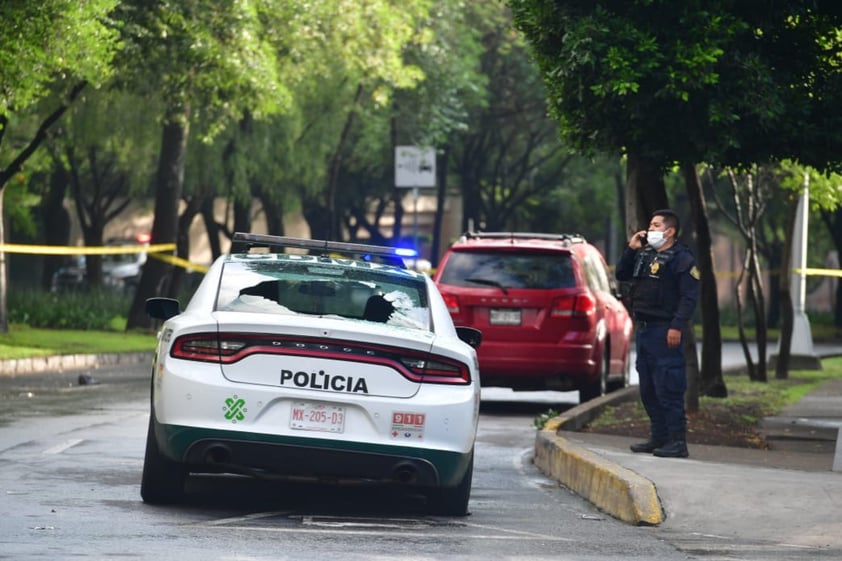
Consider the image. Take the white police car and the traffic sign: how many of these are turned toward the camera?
1

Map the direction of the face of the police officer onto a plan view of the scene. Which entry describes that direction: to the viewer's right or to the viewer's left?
to the viewer's left

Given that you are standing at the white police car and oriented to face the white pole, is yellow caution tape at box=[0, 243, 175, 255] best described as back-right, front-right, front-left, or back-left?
front-left

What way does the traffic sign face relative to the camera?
toward the camera

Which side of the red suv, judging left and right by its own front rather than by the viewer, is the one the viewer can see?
back

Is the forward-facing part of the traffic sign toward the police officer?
yes

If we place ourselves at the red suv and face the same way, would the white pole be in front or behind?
in front

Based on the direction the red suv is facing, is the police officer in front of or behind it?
behind

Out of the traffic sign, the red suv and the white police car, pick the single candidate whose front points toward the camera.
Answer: the traffic sign

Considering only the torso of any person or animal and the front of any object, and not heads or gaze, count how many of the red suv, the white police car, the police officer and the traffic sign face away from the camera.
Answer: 2

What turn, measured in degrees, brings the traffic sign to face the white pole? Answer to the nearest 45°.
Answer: approximately 45° to its left

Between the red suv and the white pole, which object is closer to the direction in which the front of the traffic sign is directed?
the red suv

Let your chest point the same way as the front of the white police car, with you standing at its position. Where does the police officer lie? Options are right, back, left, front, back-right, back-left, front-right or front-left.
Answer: front-right

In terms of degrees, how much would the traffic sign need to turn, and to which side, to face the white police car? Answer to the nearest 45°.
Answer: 0° — it already faces it

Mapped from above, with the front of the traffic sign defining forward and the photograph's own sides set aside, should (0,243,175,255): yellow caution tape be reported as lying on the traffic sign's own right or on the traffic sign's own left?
on the traffic sign's own right

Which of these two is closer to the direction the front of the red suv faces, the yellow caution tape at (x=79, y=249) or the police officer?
the yellow caution tape

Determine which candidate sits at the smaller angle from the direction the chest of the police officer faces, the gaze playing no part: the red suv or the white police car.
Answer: the white police car

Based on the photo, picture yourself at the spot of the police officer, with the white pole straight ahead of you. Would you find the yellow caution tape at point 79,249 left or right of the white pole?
left

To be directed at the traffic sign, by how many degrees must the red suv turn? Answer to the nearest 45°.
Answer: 0° — it already faces it

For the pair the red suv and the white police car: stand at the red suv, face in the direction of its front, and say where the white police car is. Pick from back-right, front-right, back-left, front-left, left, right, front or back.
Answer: back

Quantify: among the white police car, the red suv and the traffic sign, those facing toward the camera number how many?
1
